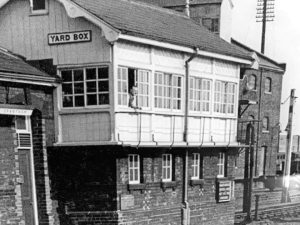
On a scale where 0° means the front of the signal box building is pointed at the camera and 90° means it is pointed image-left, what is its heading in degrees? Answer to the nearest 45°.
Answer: approximately 315°

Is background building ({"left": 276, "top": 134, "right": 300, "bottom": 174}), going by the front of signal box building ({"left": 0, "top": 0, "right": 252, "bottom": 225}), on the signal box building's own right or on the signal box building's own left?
on the signal box building's own left
